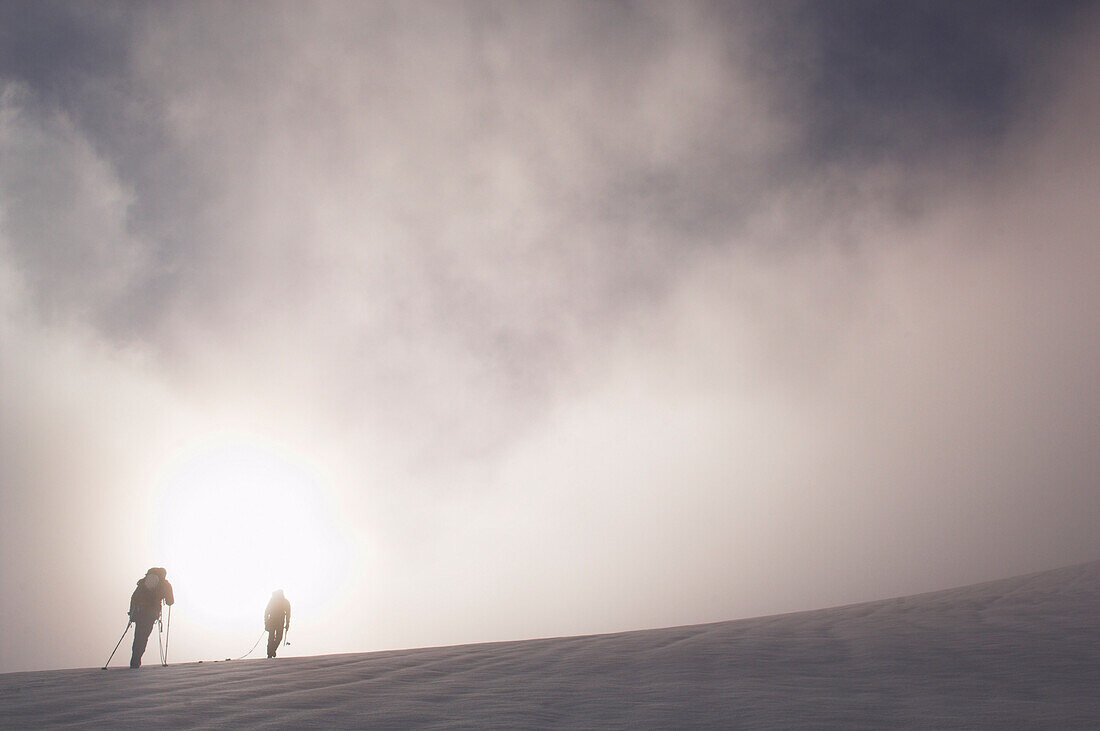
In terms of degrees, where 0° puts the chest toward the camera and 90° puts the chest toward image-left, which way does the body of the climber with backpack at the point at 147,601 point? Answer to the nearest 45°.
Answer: approximately 225°

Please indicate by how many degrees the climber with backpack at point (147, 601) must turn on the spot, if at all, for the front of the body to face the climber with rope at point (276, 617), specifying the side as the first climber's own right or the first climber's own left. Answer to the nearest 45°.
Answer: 0° — they already face them
